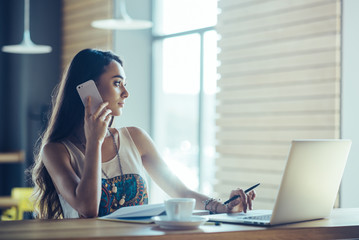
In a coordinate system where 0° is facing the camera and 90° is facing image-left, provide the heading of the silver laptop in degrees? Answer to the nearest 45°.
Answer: approximately 135°

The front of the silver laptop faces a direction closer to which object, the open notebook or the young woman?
the young woman

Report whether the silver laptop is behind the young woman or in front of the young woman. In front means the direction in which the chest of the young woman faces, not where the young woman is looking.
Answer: in front

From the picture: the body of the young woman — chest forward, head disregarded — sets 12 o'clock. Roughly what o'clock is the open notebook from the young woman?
The open notebook is roughly at 1 o'clock from the young woman.

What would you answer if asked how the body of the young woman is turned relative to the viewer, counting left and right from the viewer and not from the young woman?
facing the viewer and to the right of the viewer

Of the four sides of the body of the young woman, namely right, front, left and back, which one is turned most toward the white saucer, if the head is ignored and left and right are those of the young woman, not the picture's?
front

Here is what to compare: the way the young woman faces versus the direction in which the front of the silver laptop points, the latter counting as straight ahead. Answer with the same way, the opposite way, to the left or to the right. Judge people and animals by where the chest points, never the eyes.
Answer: the opposite way

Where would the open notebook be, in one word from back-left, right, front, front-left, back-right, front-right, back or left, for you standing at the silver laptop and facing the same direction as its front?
front-left
